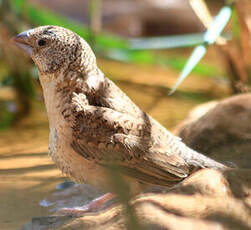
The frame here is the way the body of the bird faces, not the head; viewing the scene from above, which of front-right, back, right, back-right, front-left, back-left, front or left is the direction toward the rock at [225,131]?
back-right

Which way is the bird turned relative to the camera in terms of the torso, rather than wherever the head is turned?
to the viewer's left
